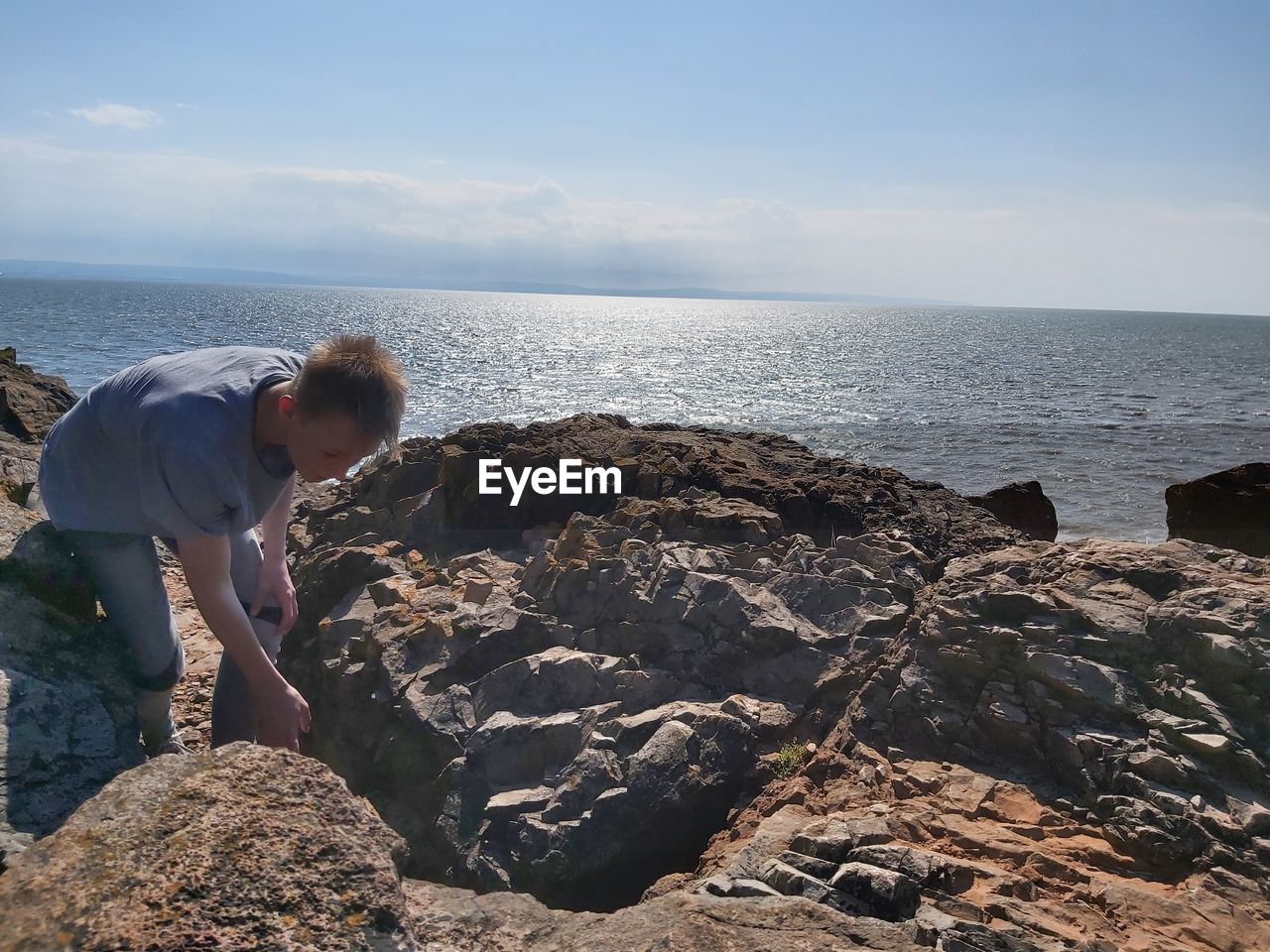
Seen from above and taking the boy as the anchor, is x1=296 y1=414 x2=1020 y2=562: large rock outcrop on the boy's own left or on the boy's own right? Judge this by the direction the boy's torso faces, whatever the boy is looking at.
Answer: on the boy's own left

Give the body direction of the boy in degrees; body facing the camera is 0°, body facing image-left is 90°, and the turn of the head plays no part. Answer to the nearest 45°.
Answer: approximately 270°

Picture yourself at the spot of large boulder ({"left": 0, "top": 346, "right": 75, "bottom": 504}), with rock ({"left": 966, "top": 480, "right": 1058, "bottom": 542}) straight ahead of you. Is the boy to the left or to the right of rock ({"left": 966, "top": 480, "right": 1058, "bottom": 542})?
right

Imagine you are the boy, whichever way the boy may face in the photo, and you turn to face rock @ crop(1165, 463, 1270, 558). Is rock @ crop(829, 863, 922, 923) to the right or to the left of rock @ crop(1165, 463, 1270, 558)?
right

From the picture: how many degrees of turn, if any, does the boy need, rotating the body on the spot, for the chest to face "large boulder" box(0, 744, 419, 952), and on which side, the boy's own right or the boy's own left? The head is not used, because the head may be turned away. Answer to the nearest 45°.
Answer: approximately 90° to the boy's own right
